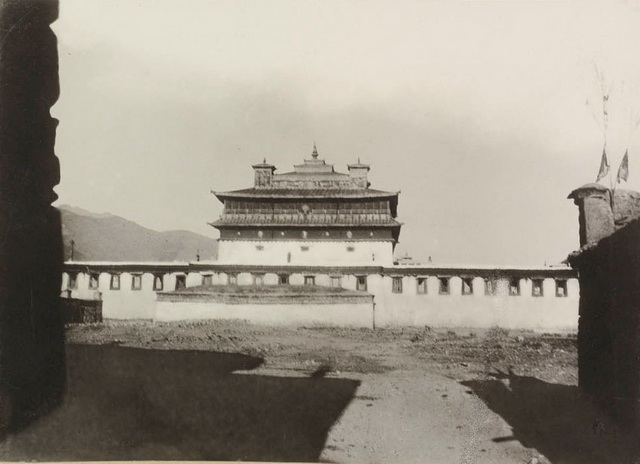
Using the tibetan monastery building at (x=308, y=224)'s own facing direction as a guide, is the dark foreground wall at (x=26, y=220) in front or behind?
in front

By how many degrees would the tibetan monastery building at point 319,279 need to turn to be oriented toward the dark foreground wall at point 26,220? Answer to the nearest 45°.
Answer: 0° — it already faces it

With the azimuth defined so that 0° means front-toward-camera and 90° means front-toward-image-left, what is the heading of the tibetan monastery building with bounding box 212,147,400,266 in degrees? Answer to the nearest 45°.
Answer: approximately 0°

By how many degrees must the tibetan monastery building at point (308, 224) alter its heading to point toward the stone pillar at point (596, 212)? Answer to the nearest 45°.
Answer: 0° — it already faces it

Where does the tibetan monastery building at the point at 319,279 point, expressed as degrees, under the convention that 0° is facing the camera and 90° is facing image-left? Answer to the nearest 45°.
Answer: approximately 0°

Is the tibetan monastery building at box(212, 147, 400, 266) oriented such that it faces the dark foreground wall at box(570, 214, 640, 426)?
yes

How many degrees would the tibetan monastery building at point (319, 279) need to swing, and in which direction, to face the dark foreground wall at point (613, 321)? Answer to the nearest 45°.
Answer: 0° — it already faces it
